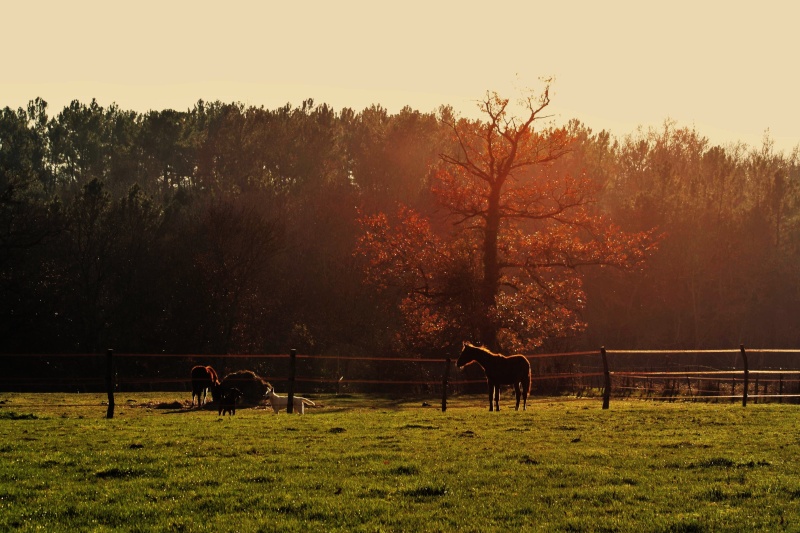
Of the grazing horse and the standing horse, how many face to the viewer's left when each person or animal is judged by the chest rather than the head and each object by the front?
1

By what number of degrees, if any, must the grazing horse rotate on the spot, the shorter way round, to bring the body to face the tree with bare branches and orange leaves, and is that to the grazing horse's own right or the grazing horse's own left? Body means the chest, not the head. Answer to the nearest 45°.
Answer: approximately 45° to the grazing horse's own left

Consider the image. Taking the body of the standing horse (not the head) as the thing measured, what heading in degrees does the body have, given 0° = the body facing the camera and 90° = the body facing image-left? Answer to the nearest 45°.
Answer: approximately 90°

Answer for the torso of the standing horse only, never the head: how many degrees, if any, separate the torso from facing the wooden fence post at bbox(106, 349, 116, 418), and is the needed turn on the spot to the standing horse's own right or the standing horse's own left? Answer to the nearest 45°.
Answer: approximately 45° to the standing horse's own left

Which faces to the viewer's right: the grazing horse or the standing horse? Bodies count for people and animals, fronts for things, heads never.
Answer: the grazing horse
